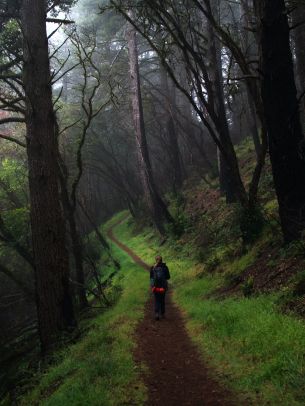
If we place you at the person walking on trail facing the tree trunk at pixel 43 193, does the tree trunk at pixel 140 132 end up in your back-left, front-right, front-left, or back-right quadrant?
back-right

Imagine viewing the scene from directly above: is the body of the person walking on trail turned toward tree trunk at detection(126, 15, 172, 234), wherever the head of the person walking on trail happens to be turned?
yes

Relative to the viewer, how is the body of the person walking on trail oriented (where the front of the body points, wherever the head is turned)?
away from the camera

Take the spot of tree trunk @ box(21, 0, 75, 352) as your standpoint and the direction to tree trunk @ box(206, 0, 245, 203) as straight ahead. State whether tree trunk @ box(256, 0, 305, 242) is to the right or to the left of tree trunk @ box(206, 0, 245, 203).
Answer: right
